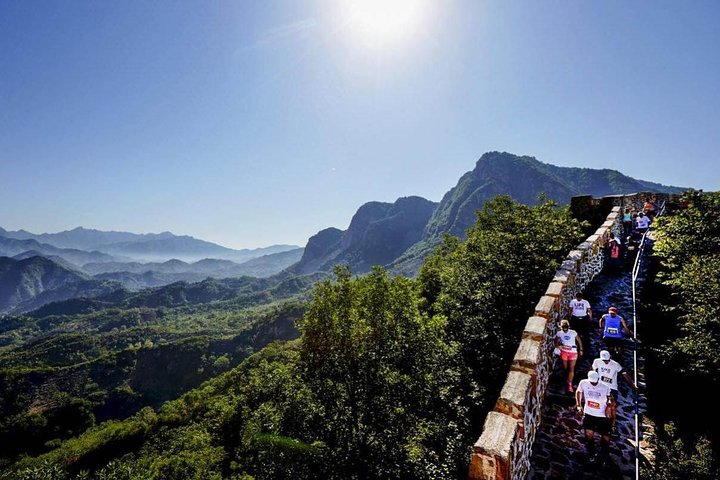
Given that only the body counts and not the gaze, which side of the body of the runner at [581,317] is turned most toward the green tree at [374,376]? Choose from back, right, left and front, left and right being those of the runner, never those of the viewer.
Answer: right

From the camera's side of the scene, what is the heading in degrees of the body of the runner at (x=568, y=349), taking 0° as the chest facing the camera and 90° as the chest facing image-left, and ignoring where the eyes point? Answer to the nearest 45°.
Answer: approximately 0°

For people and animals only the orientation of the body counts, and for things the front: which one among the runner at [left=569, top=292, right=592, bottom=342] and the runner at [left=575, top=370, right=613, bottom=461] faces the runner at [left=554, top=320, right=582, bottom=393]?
the runner at [left=569, top=292, right=592, bottom=342]

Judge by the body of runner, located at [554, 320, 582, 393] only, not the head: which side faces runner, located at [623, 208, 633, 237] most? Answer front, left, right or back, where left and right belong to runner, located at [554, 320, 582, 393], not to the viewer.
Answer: back

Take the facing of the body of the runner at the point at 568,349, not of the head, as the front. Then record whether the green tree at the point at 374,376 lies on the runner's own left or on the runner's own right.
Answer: on the runner's own right

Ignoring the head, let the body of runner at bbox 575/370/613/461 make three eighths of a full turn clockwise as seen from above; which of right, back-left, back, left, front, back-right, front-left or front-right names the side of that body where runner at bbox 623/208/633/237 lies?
front-right

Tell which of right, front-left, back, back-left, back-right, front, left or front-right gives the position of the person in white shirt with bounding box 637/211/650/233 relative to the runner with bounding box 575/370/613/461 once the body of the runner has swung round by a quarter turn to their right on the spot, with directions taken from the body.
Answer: right
